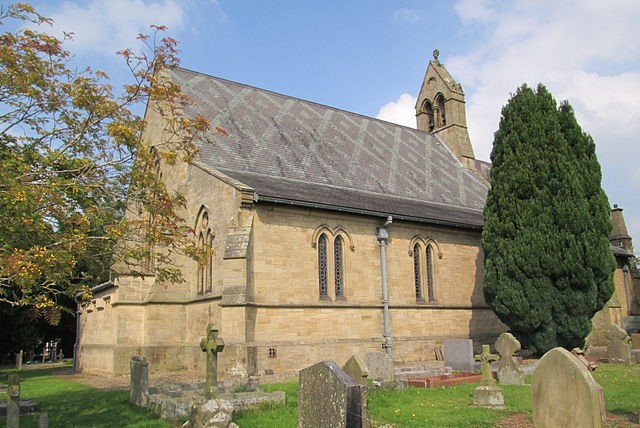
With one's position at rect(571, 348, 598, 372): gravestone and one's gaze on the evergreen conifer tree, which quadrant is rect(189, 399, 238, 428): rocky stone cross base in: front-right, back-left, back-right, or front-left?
back-left

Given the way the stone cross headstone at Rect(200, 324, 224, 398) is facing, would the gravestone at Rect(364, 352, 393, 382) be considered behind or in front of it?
behind

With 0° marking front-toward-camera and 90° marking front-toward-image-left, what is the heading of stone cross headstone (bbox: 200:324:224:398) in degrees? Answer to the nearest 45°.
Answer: approximately 45°

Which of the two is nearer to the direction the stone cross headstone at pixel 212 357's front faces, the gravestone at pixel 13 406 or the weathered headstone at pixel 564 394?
the gravestone

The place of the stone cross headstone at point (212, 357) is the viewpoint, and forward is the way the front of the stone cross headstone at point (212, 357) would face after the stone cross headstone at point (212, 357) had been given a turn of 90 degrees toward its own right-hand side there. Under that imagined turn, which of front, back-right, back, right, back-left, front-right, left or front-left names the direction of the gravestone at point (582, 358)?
back-right

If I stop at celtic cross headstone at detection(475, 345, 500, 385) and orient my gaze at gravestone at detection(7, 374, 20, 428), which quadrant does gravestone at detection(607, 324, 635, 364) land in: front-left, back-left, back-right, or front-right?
back-right

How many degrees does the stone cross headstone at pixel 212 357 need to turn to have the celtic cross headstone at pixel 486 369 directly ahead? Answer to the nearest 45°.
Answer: approximately 135° to its left

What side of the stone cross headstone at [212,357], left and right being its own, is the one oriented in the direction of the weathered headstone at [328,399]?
left

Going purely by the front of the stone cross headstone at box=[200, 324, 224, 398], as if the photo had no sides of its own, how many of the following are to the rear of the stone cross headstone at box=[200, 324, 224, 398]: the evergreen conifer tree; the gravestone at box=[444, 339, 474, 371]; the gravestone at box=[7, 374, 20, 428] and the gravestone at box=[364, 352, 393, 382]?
3

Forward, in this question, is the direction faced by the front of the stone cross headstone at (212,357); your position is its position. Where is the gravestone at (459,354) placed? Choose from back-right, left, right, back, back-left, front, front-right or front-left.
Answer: back

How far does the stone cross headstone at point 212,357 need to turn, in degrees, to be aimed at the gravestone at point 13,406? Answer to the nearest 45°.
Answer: approximately 45° to its right

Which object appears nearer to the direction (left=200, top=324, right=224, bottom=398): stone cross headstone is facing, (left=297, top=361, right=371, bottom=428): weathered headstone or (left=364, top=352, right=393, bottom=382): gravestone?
the weathered headstone
